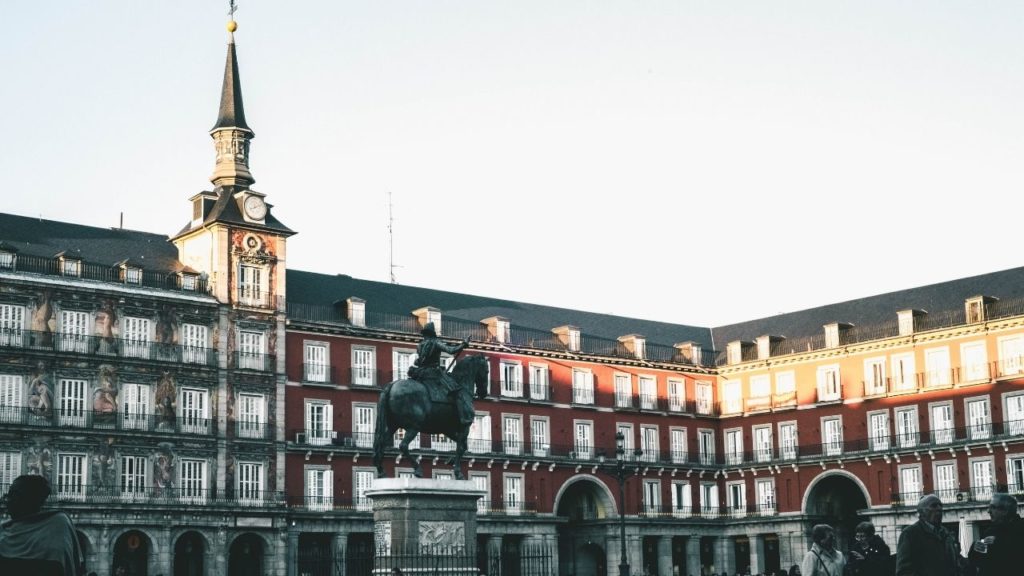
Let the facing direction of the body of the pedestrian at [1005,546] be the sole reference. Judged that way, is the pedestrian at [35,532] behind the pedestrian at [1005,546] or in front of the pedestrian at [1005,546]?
in front

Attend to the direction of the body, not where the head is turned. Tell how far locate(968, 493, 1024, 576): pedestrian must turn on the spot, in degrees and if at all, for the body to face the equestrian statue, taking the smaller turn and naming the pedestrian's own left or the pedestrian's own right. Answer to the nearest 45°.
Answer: approximately 90° to the pedestrian's own right

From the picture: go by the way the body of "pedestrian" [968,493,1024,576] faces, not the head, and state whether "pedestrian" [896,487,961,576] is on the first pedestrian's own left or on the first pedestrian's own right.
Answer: on the first pedestrian's own right

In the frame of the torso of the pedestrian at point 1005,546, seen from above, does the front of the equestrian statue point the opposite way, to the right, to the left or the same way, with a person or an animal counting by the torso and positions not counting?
the opposite way

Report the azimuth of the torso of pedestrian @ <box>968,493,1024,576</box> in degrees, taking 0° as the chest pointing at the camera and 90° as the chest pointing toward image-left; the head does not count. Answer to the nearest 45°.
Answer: approximately 45°

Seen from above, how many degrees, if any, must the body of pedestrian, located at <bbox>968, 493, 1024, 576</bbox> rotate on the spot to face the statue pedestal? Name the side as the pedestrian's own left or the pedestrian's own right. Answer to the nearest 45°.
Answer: approximately 90° to the pedestrian's own right

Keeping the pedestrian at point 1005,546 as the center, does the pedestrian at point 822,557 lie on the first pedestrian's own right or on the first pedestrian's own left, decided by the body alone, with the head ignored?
on the first pedestrian's own right

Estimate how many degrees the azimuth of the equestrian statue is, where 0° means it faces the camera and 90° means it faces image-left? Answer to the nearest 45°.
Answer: approximately 225°
